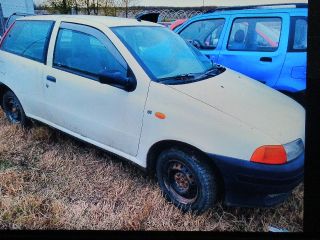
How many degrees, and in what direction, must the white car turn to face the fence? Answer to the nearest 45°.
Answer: approximately 135° to its left

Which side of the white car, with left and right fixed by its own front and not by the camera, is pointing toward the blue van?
left

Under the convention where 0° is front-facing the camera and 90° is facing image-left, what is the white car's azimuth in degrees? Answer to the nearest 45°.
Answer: approximately 315°

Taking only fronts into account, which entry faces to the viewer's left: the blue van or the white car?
the blue van

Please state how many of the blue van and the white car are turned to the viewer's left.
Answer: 1

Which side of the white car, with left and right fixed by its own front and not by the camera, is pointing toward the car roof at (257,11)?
left

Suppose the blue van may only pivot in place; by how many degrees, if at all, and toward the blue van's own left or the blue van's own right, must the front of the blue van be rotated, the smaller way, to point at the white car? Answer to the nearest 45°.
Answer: approximately 45° to the blue van's own left

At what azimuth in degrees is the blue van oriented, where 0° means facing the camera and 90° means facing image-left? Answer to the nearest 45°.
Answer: approximately 90°
